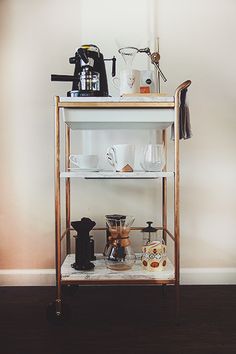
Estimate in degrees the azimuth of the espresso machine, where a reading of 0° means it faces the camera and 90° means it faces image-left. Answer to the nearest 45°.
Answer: approximately 45°
